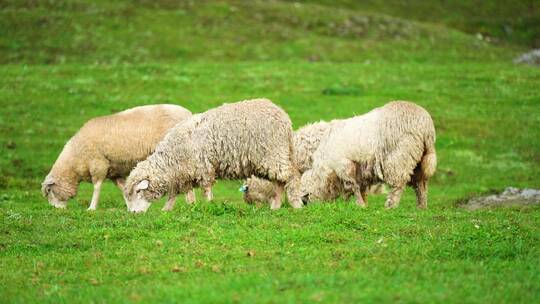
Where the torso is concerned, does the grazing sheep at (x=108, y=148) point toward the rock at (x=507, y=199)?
no

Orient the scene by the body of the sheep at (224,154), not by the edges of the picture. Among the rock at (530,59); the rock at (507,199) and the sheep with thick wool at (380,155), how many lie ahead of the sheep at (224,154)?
0

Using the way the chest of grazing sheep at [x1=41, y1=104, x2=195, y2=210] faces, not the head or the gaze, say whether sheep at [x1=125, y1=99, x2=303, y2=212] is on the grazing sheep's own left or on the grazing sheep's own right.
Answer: on the grazing sheep's own left

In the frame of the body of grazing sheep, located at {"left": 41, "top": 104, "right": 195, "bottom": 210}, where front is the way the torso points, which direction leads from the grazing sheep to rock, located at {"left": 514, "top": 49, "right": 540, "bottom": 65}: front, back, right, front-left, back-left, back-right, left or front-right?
back-right

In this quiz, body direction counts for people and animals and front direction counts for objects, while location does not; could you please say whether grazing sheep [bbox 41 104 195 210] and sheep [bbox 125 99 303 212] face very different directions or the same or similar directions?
same or similar directions

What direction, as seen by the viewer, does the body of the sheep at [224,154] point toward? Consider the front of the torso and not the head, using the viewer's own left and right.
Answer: facing to the left of the viewer

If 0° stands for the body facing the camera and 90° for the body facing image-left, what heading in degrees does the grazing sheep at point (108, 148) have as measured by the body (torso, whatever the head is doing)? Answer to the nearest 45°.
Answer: approximately 90°

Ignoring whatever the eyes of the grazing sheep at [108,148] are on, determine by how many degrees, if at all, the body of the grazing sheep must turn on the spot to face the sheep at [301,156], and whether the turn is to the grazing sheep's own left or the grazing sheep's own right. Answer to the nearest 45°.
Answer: approximately 135° to the grazing sheep's own left

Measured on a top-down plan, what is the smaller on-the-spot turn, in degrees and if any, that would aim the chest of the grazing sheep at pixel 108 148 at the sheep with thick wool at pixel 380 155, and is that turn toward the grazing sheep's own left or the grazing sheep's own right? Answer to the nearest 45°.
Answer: approximately 135° to the grazing sheep's own left

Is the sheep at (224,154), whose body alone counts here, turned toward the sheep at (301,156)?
no

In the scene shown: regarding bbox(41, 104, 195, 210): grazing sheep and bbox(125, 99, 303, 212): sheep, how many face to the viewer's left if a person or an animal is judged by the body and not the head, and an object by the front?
2

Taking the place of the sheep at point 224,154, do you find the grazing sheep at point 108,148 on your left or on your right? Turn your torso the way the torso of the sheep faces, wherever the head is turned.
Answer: on your right

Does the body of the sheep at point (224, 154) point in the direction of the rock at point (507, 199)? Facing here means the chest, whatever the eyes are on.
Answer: no
